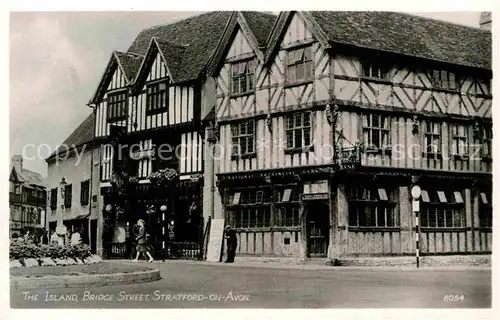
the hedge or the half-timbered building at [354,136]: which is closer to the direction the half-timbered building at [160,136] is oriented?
the hedge

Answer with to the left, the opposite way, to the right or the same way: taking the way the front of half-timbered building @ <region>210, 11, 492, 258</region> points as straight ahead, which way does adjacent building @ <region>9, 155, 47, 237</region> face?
to the left

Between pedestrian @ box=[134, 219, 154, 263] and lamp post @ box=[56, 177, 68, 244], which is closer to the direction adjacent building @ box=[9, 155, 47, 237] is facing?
the pedestrian

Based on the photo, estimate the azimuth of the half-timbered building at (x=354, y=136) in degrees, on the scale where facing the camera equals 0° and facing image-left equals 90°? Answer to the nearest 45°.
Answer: approximately 45°

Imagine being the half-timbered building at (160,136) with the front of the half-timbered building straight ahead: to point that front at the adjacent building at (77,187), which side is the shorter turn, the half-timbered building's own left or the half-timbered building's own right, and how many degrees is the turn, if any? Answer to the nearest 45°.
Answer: approximately 45° to the half-timbered building's own right

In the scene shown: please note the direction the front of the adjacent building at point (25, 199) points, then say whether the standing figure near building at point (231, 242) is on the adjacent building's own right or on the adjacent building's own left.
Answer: on the adjacent building's own left

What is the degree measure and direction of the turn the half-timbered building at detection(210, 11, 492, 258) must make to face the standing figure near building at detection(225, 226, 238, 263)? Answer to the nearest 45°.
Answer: approximately 45° to its right

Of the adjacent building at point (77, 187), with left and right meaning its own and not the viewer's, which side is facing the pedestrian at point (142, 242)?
left
